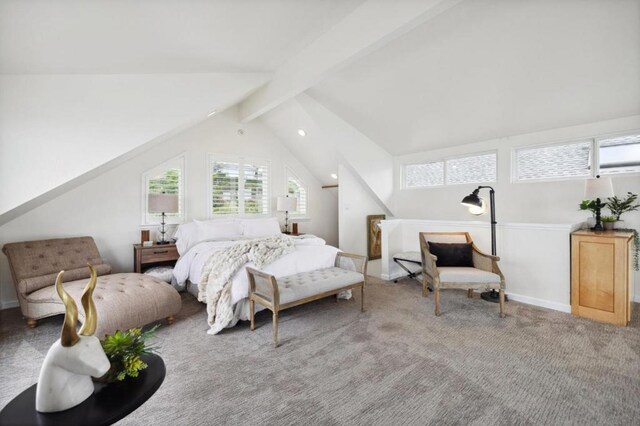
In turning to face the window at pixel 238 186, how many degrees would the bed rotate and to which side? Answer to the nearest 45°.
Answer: approximately 135° to its left

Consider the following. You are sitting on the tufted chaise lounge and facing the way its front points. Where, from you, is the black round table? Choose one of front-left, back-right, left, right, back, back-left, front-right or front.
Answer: front-right

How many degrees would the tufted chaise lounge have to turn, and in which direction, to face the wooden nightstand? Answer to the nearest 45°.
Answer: approximately 90° to its left

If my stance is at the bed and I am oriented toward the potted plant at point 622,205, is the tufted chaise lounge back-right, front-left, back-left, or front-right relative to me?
back-right

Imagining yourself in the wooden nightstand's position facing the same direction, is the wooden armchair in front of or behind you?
in front

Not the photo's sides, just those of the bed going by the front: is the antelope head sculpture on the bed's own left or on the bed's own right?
on the bed's own right

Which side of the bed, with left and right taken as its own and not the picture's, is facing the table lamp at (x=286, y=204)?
left

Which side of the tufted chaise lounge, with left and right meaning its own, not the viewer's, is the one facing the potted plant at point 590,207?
front

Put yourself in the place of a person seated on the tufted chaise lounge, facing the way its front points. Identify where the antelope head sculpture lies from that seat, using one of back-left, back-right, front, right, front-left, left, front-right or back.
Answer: front-right

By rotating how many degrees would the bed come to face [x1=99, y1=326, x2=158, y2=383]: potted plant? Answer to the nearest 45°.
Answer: approximately 45° to its right

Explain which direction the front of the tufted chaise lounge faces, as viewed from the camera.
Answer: facing the viewer and to the right of the viewer

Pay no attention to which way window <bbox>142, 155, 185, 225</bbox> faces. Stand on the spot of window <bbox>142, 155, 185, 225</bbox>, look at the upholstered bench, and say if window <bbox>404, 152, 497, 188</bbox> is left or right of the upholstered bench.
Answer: left

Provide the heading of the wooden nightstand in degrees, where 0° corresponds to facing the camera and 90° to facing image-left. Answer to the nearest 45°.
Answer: approximately 315°
